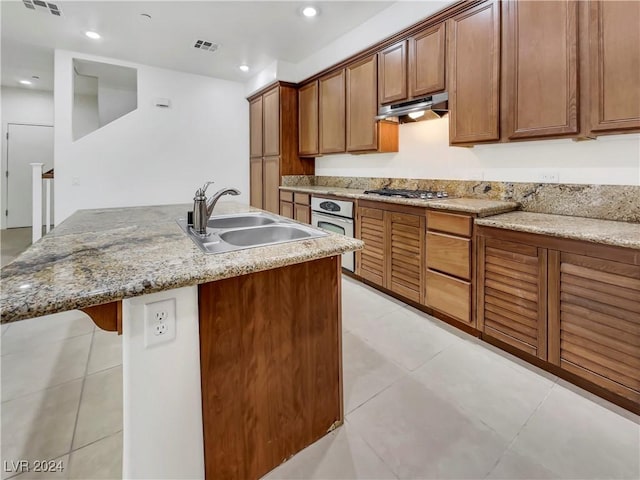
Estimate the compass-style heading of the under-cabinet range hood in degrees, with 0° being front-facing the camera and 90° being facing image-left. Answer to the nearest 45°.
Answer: approximately 45°

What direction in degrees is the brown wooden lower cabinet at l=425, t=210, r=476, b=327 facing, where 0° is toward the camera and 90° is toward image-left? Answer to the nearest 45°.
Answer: approximately 45°

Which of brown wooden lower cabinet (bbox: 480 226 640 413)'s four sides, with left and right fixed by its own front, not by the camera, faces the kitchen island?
front
